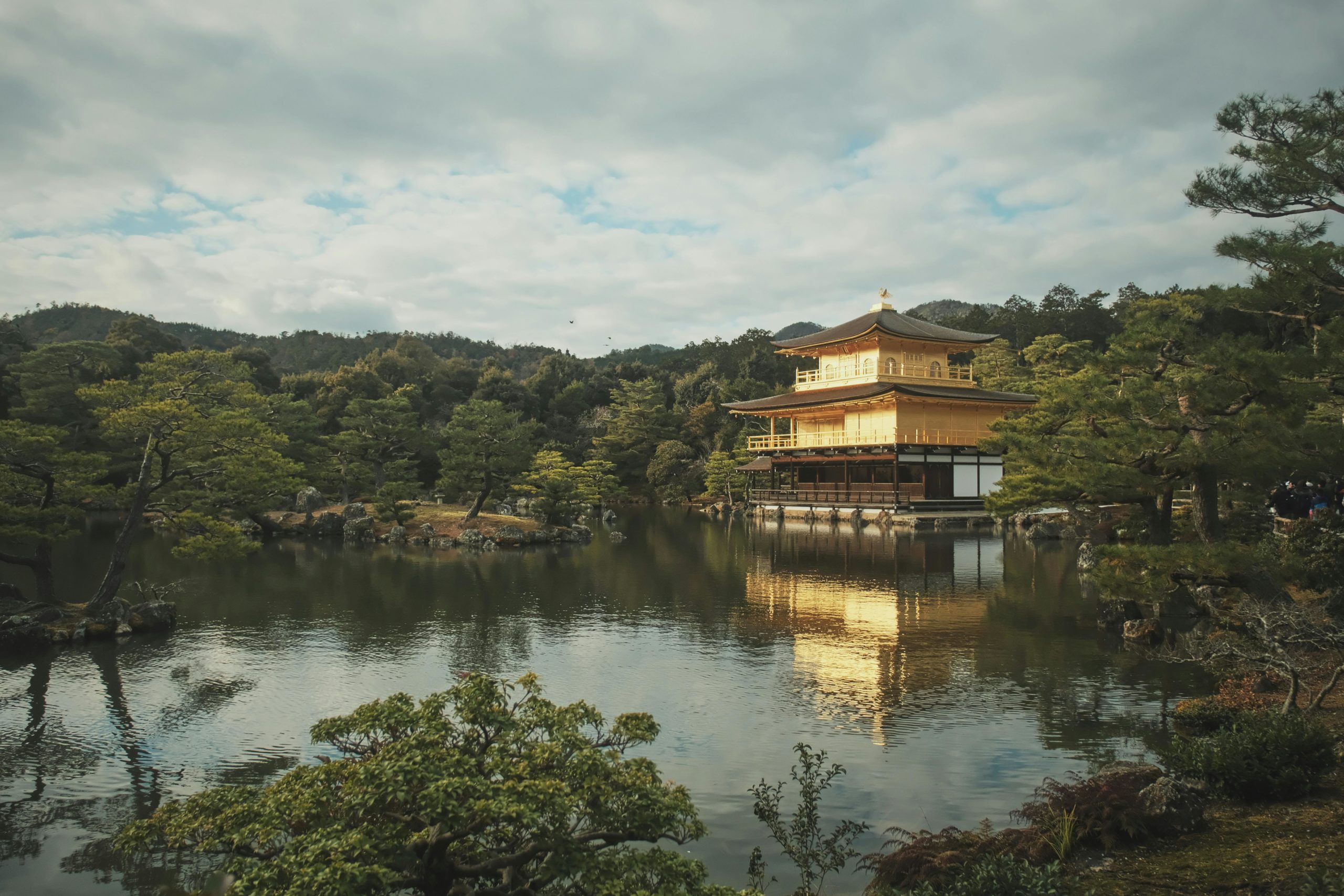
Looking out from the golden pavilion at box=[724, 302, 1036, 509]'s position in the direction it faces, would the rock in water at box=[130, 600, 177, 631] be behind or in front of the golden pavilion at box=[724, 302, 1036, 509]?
in front

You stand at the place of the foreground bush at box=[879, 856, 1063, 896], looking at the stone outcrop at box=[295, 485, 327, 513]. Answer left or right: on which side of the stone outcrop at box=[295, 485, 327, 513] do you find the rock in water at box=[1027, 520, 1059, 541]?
right

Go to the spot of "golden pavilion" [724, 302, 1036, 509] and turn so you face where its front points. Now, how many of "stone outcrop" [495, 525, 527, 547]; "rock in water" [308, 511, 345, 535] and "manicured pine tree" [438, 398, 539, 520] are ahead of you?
3

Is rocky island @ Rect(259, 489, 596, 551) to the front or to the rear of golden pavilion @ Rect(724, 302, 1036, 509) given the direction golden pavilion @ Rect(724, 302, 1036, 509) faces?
to the front

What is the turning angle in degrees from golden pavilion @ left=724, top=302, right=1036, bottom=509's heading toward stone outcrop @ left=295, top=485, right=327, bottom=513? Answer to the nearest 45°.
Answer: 0° — it already faces it

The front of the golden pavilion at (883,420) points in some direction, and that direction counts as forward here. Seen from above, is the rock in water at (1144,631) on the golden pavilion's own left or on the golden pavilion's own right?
on the golden pavilion's own left

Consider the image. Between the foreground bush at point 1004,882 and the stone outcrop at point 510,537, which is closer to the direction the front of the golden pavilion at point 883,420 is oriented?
the stone outcrop

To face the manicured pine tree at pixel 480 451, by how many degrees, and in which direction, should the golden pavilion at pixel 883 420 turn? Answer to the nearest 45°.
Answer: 0° — it already faces it

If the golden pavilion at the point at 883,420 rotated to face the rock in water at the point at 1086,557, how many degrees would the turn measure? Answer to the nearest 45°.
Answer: approximately 45° to its left

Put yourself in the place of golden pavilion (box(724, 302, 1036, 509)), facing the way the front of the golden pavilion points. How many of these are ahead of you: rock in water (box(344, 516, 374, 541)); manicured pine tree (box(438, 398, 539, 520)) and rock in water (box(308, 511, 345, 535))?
3

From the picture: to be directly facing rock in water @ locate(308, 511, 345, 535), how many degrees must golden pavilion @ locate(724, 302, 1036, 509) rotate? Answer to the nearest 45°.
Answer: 0° — it already faces it

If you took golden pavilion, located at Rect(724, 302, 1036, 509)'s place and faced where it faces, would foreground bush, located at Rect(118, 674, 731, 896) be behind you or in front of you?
in front

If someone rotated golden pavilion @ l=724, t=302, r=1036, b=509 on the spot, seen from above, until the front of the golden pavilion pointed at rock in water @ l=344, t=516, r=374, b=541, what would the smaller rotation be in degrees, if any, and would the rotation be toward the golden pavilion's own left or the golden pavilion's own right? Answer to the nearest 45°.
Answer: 0° — it already faces it

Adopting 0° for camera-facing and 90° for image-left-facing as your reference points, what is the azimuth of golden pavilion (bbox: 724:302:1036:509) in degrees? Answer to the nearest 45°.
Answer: approximately 45°
